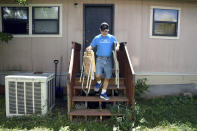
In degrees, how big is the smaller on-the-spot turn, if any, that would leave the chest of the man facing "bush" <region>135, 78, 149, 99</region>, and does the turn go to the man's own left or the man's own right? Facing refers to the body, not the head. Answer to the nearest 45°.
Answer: approximately 135° to the man's own left

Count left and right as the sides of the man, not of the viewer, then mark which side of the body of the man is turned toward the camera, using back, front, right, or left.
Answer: front

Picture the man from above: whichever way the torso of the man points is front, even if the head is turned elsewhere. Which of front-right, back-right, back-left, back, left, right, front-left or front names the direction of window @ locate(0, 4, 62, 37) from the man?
back-right

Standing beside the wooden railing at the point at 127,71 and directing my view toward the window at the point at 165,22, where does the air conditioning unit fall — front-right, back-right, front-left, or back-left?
back-left

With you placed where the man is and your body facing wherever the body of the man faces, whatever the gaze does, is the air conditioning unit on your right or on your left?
on your right

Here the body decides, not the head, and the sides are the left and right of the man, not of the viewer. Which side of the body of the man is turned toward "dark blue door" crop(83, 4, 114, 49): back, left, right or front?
back

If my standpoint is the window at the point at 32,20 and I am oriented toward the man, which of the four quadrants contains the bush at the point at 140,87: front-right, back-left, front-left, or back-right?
front-left

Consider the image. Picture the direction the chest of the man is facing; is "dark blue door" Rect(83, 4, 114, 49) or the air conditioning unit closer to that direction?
the air conditioning unit
